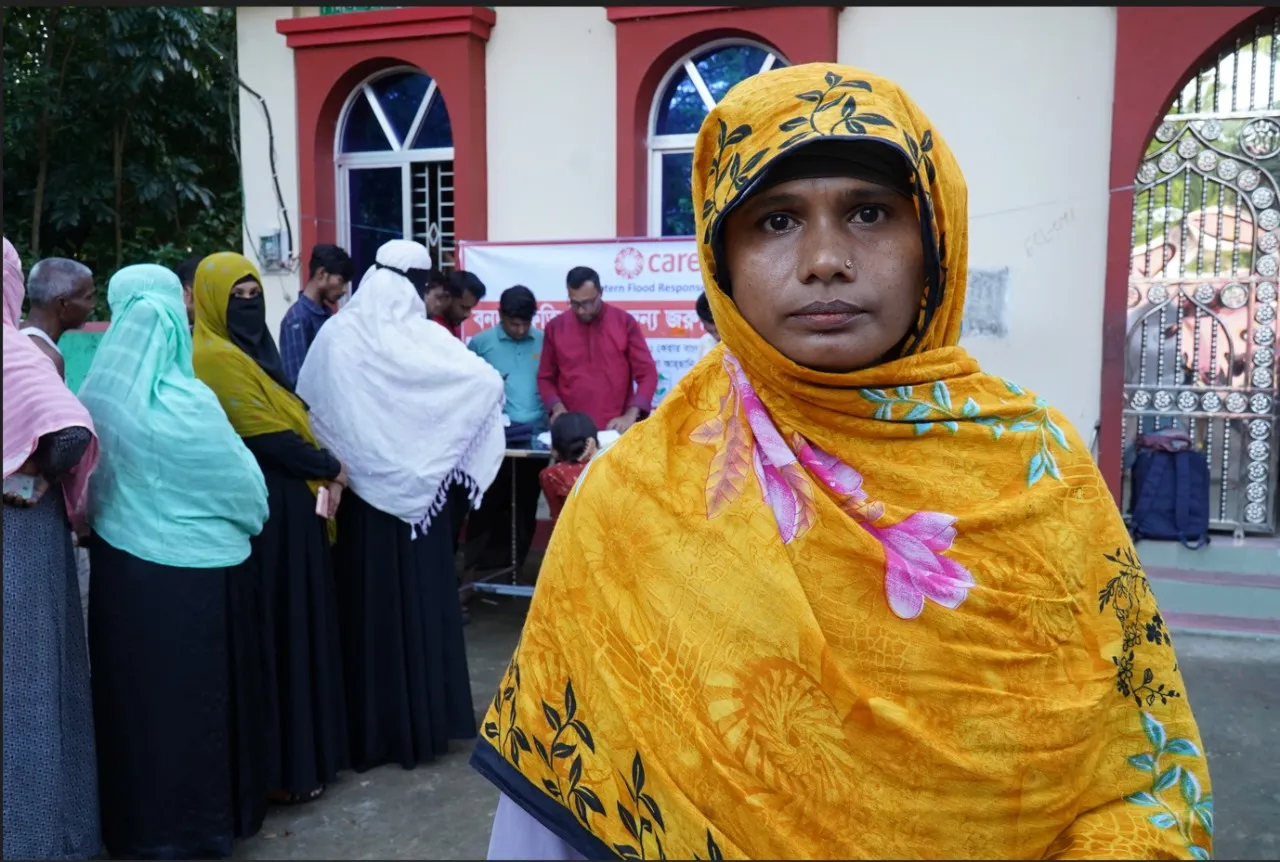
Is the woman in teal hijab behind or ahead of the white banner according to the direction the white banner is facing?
ahead

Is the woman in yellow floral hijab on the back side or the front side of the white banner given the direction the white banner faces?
on the front side

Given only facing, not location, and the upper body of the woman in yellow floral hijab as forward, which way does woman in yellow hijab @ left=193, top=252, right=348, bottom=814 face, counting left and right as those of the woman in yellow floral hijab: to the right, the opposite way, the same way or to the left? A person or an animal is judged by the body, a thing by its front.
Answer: to the left

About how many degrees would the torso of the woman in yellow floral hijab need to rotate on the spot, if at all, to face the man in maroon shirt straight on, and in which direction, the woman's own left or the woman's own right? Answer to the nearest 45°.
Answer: approximately 180°

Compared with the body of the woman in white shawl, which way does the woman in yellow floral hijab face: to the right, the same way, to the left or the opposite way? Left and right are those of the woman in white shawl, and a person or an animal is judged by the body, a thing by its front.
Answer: the opposite way

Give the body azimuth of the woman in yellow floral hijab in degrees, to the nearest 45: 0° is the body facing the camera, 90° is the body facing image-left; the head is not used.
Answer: approximately 0°
